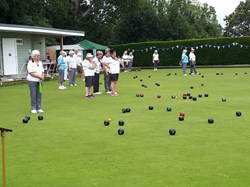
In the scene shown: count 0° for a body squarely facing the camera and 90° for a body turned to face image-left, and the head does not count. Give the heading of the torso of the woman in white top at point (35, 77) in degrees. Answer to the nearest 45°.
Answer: approximately 315°

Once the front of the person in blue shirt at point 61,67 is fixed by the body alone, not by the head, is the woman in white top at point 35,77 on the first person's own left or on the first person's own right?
on the first person's own right

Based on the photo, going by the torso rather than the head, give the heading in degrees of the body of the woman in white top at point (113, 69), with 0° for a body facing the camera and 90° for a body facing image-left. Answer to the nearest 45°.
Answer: approximately 315°

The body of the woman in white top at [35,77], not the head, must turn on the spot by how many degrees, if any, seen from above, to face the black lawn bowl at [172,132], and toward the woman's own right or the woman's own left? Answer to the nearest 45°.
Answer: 0° — they already face it
